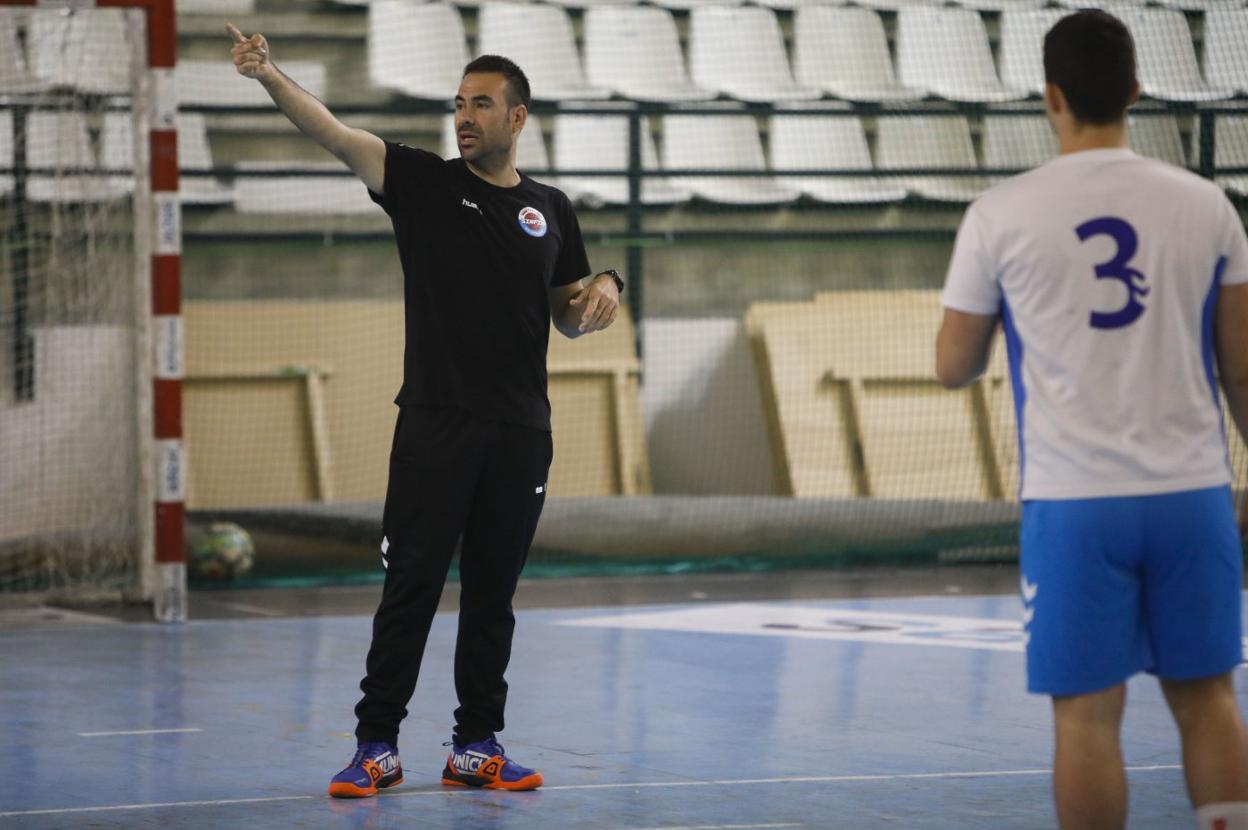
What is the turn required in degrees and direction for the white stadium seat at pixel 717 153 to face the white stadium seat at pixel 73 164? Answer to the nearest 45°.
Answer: approximately 90° to its right

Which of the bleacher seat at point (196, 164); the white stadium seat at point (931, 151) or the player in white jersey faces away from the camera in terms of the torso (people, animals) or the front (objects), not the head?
the player in white jersey

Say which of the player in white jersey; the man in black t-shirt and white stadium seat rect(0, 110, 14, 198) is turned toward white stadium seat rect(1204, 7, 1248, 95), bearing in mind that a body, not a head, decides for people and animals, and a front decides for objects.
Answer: the player in white jersey

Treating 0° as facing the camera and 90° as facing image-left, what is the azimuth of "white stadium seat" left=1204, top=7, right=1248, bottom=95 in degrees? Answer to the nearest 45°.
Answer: approximately 0°

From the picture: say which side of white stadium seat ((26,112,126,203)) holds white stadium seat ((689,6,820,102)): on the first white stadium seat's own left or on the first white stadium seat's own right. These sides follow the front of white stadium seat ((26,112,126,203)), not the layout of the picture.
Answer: on the first white stadium seat's own left

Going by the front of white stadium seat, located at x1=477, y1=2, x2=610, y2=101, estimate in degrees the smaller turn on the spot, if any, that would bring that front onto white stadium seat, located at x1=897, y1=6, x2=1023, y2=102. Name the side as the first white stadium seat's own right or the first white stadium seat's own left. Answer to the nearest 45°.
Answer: approximately 45° to the first white stadium seat's own left

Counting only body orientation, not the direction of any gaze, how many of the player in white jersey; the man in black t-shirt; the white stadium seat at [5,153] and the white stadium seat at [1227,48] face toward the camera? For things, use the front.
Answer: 3

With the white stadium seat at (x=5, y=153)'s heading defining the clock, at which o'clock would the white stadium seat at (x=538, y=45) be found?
the white stadium seat at (x=538, y=45) is roughly at 8 o'clock from the white stadium seat at (x=5, y=153).

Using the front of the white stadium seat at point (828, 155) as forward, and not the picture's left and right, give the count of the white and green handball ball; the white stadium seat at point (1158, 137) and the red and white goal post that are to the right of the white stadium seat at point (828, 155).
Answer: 2

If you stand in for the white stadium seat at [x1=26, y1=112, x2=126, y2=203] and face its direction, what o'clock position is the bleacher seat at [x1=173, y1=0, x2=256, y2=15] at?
The bleacher seat is roughly at 8 o'clock from the white stadium seat.

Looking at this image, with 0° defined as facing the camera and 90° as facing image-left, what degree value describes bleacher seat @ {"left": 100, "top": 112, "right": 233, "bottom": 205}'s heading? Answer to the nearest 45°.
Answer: approximately 315°

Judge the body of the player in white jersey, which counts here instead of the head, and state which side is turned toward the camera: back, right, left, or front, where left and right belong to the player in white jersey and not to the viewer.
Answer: back

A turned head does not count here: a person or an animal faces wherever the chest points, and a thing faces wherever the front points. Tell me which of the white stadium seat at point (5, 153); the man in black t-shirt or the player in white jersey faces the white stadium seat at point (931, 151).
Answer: the player in white jersey

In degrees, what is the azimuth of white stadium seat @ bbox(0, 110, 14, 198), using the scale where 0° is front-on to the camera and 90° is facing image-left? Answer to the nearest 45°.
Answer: approximately 0°

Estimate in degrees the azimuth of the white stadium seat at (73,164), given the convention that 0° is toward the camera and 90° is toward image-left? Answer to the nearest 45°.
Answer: approximately 315°

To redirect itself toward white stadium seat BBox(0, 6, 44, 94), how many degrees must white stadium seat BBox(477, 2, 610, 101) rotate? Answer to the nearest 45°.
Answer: approximately 90° to its right
